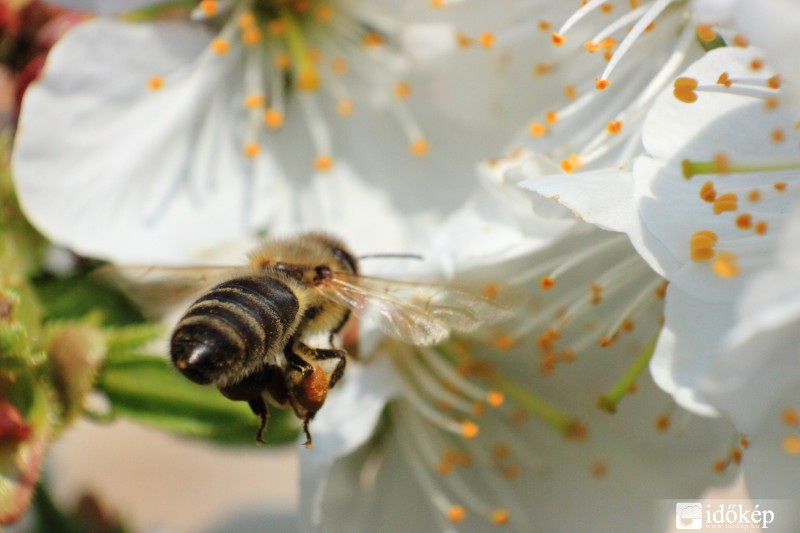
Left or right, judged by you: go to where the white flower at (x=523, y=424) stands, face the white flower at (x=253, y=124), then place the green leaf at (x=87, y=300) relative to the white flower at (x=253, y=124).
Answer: left

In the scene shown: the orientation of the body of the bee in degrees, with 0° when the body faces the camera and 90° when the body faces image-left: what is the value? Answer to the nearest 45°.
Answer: approximately 225°
